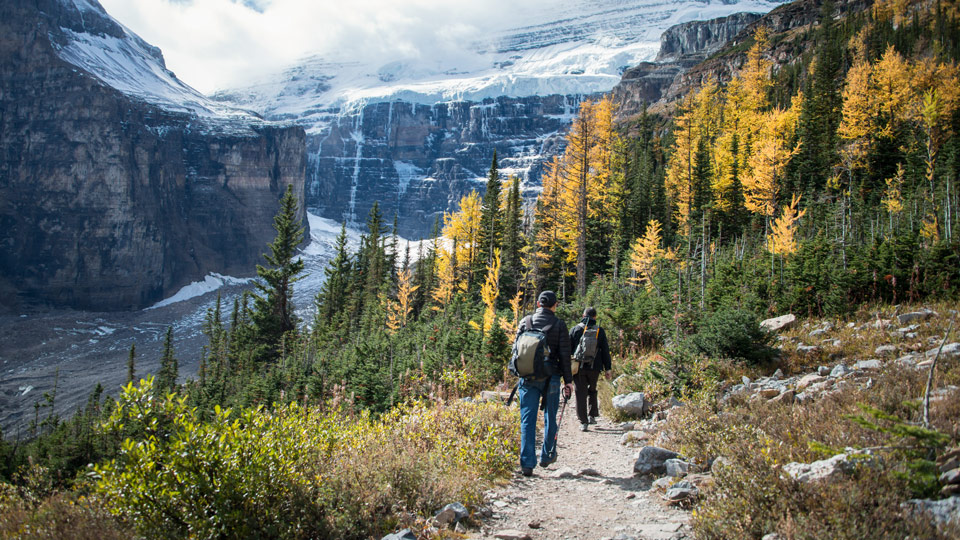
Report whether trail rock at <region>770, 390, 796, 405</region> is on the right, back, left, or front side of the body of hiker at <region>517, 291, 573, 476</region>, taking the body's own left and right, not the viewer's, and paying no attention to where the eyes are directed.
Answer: right

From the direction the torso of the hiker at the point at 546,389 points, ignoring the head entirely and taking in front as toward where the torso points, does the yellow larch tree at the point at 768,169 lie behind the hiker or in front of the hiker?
in front

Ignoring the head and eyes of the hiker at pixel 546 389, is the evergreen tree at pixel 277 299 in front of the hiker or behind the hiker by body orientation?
in front

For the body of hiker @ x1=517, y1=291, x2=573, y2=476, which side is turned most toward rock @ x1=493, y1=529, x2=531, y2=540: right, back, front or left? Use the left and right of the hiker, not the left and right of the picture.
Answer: back

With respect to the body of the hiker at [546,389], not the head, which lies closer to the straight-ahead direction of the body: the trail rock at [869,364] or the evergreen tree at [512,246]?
the evergreen tree

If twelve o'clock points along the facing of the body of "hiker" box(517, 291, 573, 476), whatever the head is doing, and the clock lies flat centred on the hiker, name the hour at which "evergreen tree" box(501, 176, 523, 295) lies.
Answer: The evergreen tree is roughly at 12 o'clock from the hiker.

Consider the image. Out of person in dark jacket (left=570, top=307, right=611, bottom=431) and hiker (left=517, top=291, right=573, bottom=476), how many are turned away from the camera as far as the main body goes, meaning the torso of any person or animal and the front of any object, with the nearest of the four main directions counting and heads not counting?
2

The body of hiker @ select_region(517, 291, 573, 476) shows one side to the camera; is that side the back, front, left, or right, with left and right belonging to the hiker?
back

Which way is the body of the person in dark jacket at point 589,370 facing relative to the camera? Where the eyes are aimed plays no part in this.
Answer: away from the camera
